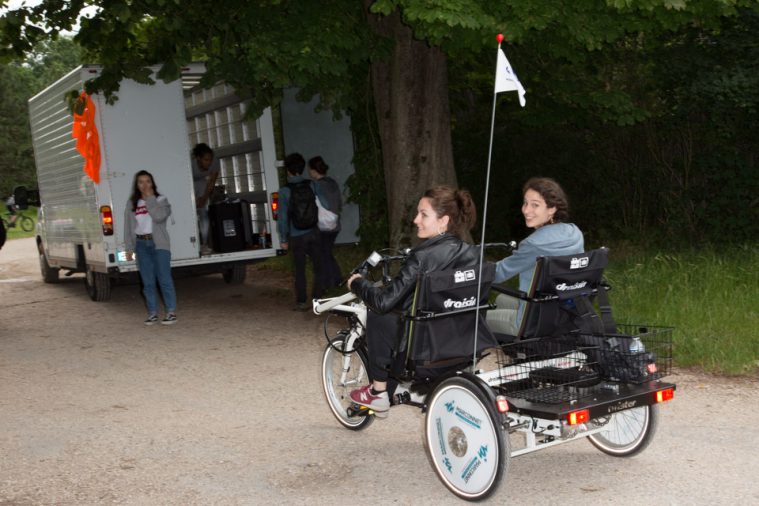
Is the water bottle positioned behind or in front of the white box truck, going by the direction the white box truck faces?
behind

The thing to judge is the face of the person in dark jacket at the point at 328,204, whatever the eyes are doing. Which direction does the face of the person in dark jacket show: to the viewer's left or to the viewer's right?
to the viewer's left

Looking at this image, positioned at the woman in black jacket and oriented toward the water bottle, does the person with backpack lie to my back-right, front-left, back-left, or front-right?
back-left

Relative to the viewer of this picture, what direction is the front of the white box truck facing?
facing away from the viewer and to the left of the viewer

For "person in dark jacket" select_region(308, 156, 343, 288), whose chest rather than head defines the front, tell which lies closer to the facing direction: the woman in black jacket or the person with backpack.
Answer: the person with backpack

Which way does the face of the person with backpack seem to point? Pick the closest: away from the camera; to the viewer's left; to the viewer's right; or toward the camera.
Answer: away from the camera

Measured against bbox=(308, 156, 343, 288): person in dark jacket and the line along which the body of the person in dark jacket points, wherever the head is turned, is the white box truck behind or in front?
in front

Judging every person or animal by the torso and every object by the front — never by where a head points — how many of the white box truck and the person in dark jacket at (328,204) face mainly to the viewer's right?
0
